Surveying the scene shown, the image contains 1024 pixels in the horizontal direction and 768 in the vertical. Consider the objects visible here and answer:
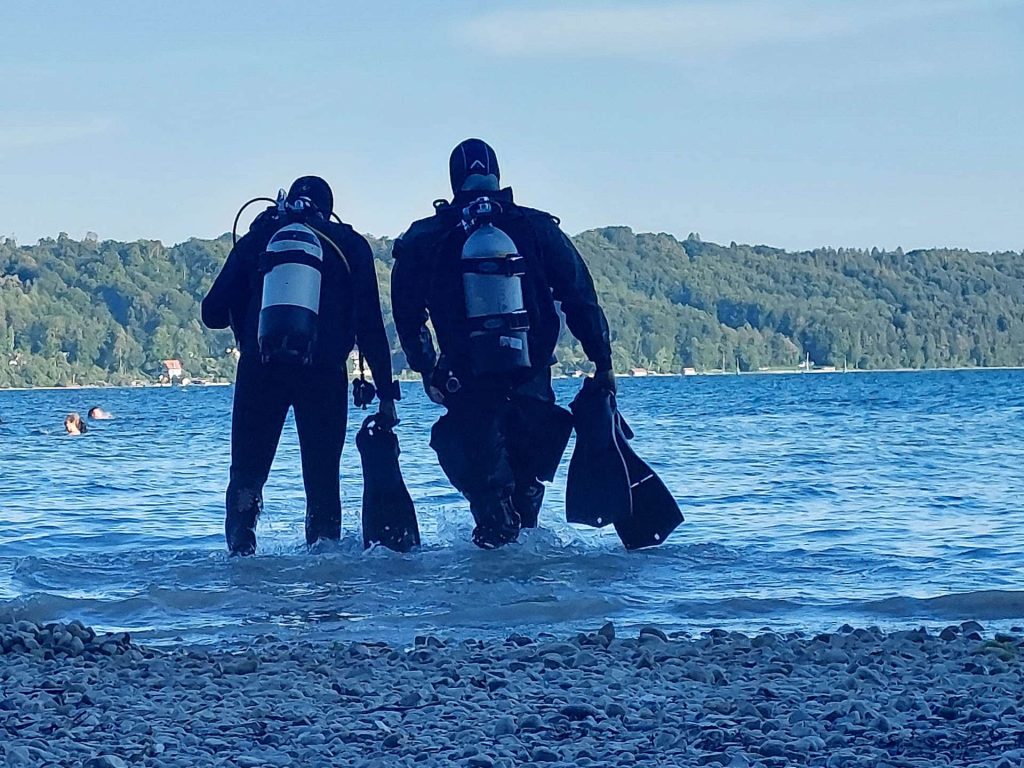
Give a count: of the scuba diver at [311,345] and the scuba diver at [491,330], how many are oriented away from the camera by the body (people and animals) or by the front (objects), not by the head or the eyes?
2

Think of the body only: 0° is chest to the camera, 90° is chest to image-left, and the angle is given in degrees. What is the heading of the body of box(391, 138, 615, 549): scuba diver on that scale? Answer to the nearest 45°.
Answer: approximately 180°

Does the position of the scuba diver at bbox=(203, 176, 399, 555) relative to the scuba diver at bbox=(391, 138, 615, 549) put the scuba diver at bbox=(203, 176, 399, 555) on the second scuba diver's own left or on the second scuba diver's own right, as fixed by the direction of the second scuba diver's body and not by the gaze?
on the second scuba diver's own left

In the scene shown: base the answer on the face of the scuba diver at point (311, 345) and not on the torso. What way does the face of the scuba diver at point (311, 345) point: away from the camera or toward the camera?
away from the camera

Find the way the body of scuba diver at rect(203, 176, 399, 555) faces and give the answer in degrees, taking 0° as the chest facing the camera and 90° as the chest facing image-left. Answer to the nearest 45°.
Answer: approximately 180°

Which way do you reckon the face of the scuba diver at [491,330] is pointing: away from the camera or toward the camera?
away from the camera

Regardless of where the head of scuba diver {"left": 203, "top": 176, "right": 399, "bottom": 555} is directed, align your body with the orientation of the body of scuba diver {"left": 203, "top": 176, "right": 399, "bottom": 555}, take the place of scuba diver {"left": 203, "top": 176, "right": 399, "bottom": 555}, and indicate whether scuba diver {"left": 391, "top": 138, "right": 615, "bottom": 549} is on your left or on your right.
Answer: on your right
